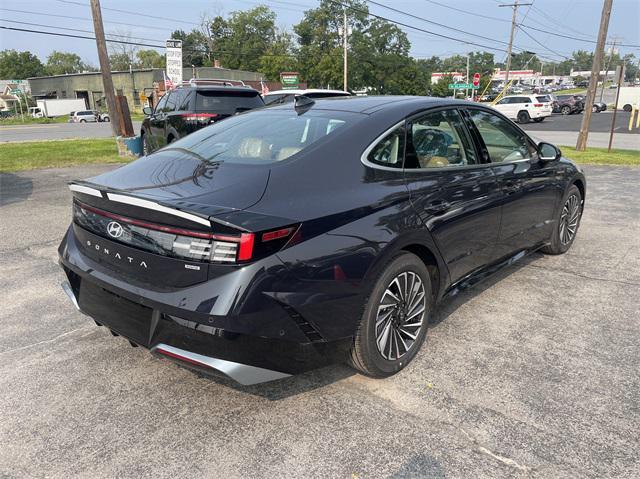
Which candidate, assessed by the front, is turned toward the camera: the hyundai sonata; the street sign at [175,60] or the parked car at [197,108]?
the street sign

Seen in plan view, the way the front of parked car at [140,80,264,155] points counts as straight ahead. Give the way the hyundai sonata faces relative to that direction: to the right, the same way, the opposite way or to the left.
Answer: to the right

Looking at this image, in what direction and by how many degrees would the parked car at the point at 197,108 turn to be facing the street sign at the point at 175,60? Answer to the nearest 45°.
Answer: approximately 45° to its right

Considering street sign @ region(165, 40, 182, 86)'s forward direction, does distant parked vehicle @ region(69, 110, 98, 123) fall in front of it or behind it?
behind

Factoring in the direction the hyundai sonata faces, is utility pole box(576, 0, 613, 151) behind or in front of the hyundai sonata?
in front

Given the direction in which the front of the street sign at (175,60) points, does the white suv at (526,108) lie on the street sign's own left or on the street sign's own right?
on the street sign's own left

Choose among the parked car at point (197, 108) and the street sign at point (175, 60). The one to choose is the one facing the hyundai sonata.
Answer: the street sign

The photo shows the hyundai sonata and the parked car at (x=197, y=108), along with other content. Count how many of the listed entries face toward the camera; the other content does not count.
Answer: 0

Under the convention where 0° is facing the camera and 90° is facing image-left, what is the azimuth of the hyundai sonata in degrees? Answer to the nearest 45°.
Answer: approximately 225°

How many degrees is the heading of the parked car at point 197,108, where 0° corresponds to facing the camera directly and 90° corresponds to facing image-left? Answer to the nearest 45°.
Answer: approximately 135°

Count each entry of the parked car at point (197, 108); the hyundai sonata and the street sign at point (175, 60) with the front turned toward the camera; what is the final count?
1

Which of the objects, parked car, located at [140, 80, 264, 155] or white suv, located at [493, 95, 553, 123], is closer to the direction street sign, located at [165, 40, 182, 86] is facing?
the parked car
